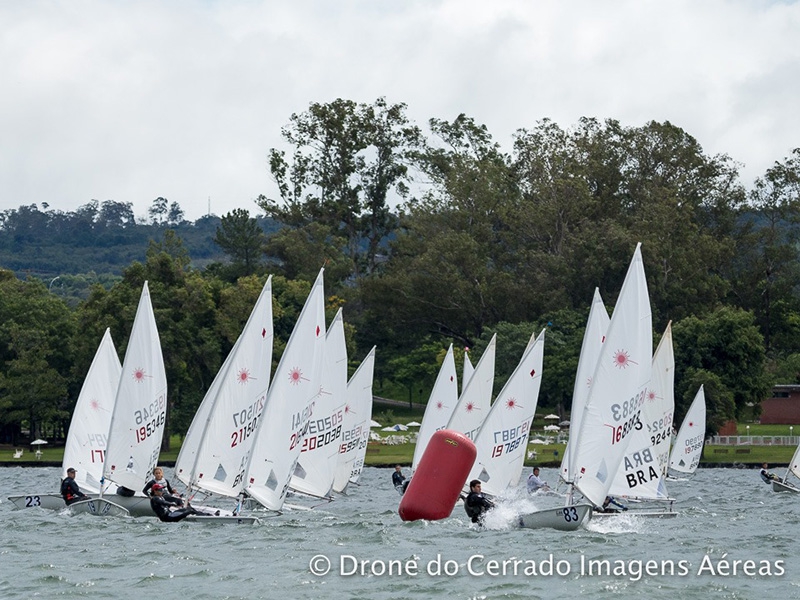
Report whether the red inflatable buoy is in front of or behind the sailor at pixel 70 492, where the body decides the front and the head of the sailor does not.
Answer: in front

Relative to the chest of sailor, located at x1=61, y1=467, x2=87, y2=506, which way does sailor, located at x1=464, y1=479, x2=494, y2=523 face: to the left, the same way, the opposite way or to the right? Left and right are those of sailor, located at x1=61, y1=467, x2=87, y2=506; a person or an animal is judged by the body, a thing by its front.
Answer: the same way

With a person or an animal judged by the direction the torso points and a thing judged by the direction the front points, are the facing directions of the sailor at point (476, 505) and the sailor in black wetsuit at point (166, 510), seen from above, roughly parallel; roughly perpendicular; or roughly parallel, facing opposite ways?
roughly parallel

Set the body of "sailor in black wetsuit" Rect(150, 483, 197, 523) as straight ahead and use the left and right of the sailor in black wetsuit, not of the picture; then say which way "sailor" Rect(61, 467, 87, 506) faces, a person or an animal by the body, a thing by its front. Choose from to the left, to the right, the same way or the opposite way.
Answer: the same way
